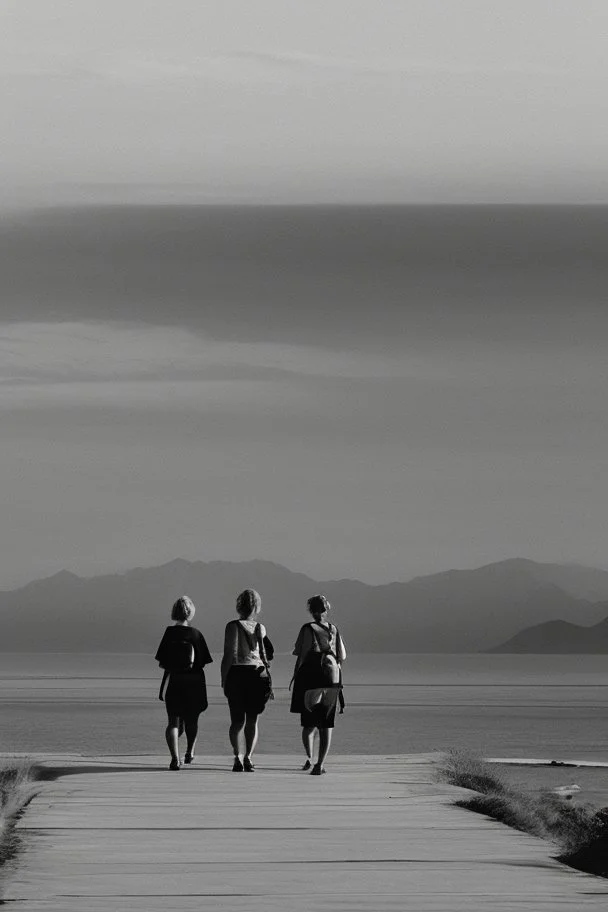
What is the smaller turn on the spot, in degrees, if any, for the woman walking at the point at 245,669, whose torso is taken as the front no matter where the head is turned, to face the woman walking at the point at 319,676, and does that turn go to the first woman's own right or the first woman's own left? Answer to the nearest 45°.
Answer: approximately 90° to the first woman's own right

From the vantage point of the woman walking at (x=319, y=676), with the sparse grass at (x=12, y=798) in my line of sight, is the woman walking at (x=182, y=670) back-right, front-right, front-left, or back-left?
front-right

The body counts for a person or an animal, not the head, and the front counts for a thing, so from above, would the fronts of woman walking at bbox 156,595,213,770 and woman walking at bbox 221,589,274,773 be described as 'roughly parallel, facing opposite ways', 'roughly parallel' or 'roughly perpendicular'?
roughly parallel

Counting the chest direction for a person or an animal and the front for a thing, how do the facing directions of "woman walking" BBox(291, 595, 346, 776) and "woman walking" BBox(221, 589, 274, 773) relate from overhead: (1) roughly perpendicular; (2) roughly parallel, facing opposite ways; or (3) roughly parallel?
roughly parallel

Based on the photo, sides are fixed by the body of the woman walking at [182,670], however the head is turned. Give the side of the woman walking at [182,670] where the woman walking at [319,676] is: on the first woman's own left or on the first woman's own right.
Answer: on the first woman's own right

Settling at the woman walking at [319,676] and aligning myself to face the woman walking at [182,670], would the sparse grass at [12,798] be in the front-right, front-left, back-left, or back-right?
front-left

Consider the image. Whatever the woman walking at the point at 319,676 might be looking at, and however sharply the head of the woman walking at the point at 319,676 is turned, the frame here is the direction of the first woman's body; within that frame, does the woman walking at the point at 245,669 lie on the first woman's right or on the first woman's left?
on the first woman's left

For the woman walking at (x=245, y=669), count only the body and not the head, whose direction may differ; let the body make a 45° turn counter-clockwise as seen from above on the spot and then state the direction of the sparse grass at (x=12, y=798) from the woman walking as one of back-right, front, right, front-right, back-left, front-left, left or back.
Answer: left

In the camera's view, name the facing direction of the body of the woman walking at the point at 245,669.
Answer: away from the camera

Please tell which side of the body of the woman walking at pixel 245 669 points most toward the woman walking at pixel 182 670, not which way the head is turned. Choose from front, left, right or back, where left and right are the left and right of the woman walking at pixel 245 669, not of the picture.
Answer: left

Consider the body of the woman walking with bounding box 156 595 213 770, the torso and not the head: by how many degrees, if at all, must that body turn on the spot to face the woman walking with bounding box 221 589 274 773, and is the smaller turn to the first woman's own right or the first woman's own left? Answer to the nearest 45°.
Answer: approximately 90° to the first woman's own right

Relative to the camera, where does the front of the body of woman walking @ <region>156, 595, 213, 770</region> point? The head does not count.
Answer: away from the camera

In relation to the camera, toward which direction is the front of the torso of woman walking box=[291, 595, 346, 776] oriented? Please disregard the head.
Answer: away from the camera

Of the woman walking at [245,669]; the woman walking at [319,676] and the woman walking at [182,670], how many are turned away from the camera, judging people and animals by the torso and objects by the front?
3
